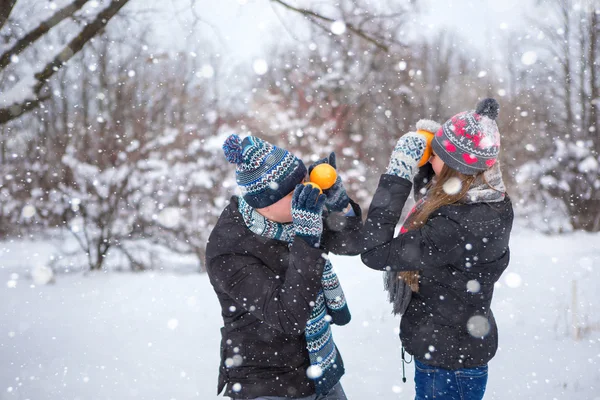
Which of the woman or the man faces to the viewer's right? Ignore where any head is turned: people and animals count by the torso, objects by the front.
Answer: the man

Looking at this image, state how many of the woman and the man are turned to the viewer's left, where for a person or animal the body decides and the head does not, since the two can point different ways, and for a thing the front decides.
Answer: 1

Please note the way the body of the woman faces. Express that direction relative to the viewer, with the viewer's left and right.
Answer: facing to the left of the viewer

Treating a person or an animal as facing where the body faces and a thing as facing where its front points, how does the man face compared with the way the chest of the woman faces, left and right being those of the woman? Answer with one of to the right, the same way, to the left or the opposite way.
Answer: the opposite way

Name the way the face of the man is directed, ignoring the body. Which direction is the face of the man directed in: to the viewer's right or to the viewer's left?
to the viewer's right

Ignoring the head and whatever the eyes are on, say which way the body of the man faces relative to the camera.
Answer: to the viewer's right
